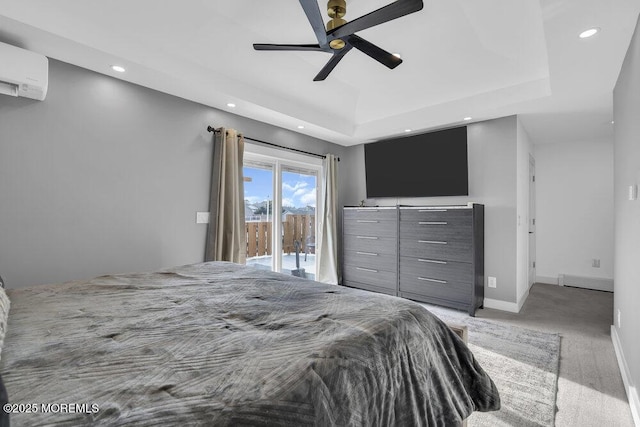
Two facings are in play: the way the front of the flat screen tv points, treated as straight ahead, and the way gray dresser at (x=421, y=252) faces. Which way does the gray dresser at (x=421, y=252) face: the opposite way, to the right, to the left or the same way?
the same way

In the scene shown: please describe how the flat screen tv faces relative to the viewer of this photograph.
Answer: facing the viewer and to the left of the viewer

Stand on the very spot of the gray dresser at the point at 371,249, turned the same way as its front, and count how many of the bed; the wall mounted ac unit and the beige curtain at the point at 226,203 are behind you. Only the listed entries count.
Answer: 0

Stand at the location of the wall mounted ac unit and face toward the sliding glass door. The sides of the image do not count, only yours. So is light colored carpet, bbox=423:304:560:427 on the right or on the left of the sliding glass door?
right

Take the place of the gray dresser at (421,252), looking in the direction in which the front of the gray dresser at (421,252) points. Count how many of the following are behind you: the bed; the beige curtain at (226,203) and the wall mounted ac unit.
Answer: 0

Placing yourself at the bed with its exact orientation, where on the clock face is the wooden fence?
The wooden fence is roughly at 11 o'clock from the bed.

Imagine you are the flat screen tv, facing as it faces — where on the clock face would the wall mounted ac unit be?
The wall mounted ac unit is roughly at 12 o'clock from the flat screen tv.

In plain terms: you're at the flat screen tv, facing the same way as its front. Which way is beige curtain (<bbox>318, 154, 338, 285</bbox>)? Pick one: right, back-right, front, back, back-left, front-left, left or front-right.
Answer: front-right

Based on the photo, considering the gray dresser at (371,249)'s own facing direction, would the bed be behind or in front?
in front

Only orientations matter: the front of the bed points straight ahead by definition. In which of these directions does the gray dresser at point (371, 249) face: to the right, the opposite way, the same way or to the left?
the opposite way

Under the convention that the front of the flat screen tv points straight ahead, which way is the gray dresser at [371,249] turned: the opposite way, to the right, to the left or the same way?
the same way

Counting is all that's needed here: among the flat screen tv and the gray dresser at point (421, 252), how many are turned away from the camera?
0

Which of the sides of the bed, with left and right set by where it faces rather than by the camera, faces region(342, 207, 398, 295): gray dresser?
front

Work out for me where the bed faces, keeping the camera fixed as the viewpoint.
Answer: facing away from the viewer and to the right of the viewer

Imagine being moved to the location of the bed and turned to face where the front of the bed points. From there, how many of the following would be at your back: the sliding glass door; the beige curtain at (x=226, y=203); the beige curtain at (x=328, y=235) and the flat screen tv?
0

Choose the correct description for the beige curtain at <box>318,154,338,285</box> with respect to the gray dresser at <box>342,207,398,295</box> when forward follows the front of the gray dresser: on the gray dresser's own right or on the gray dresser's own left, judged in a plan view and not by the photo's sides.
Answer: on the gray dresser's own right
